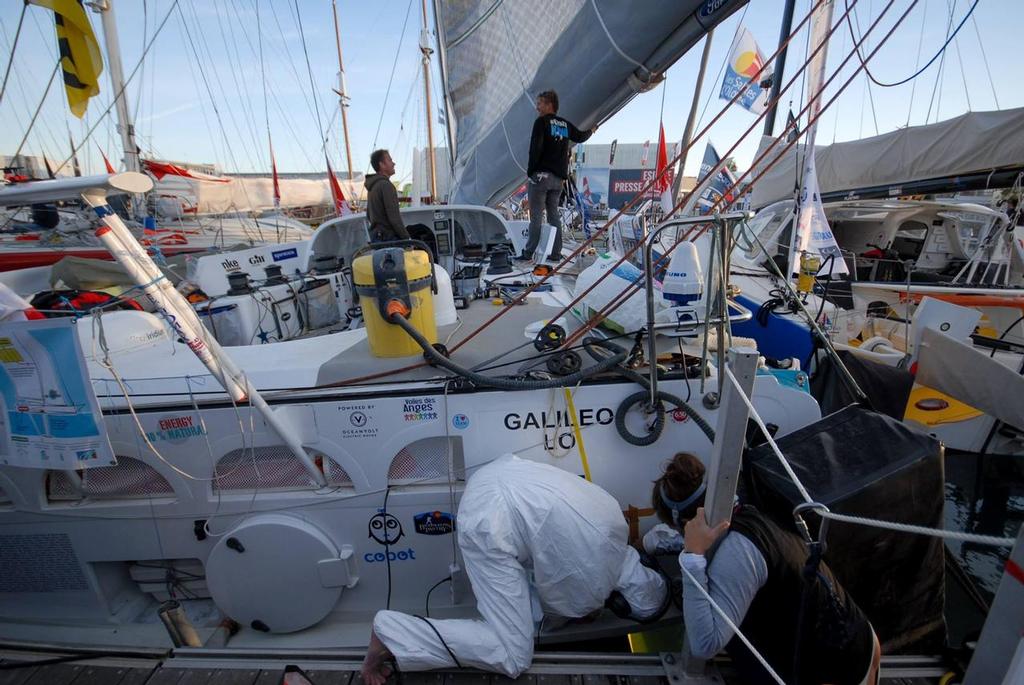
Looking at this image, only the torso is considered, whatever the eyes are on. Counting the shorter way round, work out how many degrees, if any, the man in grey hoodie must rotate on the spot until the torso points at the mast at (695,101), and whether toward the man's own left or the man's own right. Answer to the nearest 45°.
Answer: approximately 45° to the man's own left

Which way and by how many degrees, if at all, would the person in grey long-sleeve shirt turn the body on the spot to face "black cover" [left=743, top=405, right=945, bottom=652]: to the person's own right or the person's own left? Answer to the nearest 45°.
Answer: approximately 90° to the person's own right

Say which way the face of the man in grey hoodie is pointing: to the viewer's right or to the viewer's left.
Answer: to the viewer's right

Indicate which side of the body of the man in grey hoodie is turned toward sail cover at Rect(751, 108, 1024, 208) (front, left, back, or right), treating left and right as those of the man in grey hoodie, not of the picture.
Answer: front

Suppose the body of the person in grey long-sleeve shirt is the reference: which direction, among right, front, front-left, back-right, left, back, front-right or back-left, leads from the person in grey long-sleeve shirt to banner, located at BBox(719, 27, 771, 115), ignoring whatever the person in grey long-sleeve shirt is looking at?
front-right

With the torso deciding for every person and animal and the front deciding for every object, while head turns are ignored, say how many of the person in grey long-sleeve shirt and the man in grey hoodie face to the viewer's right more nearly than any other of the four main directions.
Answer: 1

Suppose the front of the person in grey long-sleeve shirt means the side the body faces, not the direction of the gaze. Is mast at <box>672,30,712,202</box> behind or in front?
in front

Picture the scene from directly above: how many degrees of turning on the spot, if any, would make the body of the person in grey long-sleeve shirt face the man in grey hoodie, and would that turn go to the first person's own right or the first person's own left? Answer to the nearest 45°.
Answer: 0° — they already face them

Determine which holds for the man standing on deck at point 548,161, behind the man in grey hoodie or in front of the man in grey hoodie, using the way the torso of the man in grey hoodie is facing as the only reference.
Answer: in front

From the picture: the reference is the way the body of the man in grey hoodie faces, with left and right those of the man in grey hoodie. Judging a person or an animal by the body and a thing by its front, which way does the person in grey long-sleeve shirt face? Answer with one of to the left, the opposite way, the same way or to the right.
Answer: to the left

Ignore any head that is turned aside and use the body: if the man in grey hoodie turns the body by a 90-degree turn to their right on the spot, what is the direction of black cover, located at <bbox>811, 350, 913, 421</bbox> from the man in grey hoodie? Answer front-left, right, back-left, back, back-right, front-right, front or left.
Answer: front-left

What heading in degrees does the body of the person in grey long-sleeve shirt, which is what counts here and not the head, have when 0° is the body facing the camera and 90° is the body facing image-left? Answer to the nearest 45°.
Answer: approximately 135°

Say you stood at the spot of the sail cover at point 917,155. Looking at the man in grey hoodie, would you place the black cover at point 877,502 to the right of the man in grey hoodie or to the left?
left

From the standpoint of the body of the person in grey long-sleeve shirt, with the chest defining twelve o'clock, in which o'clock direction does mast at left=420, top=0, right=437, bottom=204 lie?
The mast is roughly at 12 o'clock from the person in grey long-sleeve shirt.

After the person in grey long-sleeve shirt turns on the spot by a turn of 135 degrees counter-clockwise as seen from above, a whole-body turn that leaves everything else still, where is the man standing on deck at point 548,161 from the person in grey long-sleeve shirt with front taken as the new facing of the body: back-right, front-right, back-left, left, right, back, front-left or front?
back-right

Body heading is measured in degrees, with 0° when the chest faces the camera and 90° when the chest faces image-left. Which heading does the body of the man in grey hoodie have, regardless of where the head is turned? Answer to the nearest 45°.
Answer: approximately 270°
